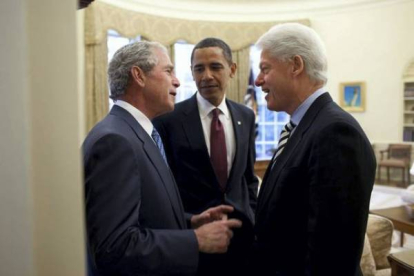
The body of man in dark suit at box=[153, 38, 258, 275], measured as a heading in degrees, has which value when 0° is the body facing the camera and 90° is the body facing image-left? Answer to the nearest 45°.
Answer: approximately 0°

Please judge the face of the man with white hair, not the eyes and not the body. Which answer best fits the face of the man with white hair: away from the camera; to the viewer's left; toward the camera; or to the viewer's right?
to the viewer's left

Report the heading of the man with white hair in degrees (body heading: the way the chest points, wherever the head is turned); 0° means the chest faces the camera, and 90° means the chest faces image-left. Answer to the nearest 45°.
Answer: approximately 90°

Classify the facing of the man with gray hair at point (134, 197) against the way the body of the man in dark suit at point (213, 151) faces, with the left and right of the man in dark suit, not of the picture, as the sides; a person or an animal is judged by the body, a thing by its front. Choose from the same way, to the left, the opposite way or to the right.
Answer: to the left

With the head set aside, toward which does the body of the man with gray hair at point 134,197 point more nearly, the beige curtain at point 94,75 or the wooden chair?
the wooden chair

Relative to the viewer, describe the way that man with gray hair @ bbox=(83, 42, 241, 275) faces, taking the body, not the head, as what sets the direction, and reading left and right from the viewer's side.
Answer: facing to the right of the viewer
